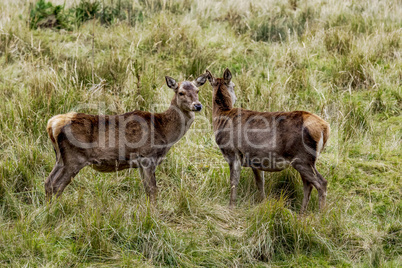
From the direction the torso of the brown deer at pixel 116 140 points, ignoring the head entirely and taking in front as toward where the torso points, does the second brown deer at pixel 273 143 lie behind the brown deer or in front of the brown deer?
in front

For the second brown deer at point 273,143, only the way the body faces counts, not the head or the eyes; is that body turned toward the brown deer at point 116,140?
yes

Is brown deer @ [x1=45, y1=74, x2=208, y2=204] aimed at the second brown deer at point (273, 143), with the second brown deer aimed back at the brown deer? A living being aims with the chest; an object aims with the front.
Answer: yes

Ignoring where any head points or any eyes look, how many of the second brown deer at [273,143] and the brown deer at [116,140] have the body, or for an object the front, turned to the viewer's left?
1

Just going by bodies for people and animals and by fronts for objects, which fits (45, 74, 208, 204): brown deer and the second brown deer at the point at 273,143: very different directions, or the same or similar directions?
very different directions

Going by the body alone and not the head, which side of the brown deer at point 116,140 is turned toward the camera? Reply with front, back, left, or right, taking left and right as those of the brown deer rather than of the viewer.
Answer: right

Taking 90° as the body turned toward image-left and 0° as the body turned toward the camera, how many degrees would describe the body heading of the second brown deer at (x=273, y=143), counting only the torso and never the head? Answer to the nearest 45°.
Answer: approximately 90°
